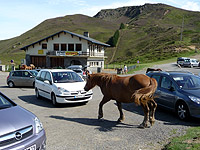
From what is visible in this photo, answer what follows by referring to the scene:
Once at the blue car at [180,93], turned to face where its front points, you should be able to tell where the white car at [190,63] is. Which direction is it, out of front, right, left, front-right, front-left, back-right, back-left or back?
back-left

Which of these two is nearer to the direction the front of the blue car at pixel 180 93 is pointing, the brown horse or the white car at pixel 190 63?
the brown horse

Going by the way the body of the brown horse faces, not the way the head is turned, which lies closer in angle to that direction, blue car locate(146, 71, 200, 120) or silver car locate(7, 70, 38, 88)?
the silver car

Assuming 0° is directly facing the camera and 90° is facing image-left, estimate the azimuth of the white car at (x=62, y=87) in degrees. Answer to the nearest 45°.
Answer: approximately 315°

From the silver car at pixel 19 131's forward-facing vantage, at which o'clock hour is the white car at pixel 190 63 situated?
The white car is roughly at 9 o'clock from the silver car.

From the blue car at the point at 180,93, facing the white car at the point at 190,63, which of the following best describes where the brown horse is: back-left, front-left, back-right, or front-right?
back-left

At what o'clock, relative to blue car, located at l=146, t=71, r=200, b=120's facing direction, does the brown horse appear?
The brown horse is roughly at 3 o'clock from the blue car.

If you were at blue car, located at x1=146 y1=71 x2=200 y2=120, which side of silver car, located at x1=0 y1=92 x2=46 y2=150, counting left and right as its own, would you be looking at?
left

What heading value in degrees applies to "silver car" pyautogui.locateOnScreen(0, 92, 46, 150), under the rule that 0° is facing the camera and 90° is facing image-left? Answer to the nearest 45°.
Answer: approximately 315°

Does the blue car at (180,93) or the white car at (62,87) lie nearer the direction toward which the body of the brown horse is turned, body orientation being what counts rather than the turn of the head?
the white car

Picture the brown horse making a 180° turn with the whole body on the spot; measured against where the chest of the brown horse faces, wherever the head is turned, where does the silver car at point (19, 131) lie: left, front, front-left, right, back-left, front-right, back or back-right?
right

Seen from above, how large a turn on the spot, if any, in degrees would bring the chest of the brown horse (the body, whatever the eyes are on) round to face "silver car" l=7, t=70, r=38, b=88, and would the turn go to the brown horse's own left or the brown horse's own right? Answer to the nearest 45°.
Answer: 0° — it already faces it
